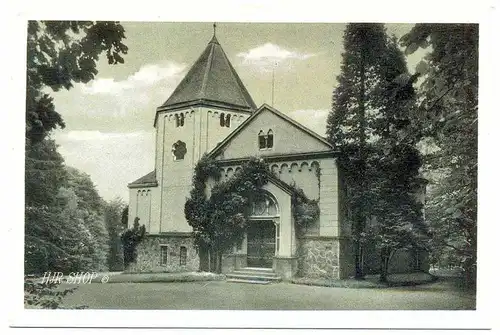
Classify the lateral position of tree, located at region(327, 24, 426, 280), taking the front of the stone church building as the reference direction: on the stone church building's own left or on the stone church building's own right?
on the stone church building's own left

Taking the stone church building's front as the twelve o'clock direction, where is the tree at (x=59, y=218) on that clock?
The tree is roughly at 1 o'clock from the stone church building.

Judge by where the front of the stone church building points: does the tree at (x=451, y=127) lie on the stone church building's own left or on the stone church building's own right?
on the stone church building's own left

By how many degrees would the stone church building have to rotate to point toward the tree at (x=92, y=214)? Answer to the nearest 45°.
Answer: approximately 45° to its right

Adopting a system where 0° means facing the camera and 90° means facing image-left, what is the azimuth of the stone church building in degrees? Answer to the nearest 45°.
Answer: approximately 45°
